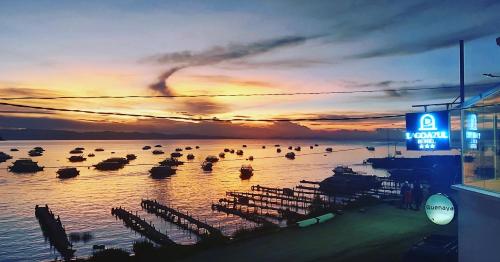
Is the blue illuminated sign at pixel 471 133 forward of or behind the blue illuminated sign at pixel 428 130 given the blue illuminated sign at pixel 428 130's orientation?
forward

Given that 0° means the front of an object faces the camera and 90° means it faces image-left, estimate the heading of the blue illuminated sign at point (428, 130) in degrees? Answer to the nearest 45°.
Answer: approximately 0°

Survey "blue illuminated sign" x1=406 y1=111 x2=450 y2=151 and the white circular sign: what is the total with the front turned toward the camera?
2

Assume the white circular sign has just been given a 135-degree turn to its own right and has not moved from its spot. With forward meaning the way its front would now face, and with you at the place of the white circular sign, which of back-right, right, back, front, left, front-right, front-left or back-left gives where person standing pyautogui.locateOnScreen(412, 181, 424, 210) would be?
front-right

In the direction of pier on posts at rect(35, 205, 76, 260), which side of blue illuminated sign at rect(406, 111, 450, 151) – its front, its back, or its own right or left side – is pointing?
right
